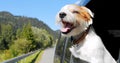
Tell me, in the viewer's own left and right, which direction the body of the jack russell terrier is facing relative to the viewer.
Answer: facing the viewer and to the left of the viewer
